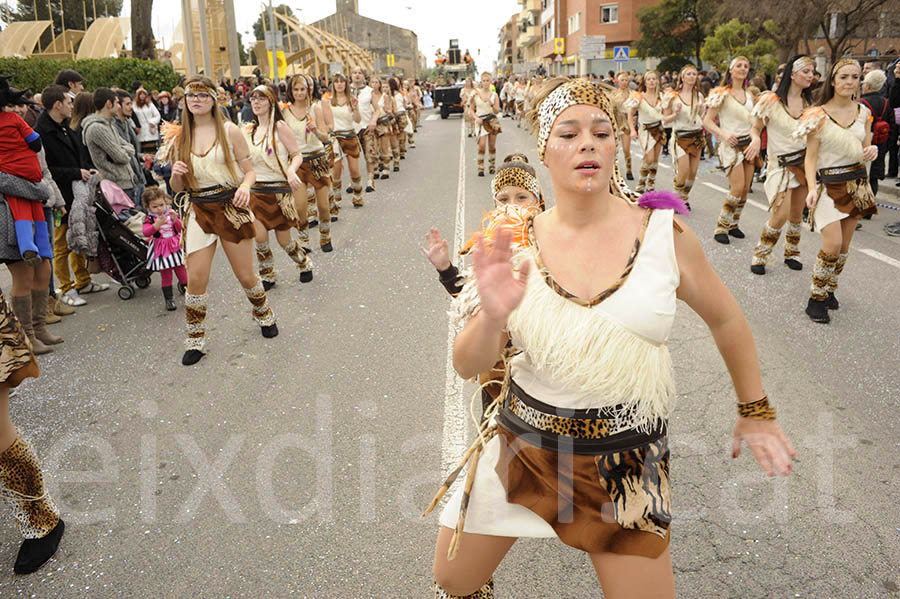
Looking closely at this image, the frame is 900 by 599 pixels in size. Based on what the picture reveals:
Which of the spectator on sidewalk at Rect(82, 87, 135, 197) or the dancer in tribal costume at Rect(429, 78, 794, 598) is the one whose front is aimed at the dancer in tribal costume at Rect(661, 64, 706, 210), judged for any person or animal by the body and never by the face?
the spectator on sidewalk

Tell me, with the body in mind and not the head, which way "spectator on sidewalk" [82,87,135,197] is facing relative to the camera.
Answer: to the viewer's right

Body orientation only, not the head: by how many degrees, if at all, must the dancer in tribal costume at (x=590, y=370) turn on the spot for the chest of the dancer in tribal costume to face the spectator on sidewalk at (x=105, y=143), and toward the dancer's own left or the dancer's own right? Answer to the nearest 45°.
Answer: approximately 135° to the dancer's own right

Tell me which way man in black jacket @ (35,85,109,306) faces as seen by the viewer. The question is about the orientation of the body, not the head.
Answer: to the viewer's right

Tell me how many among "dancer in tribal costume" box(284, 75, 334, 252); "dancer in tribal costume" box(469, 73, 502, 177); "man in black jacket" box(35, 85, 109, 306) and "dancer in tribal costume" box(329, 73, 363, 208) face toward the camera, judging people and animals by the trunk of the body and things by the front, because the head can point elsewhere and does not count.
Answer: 3

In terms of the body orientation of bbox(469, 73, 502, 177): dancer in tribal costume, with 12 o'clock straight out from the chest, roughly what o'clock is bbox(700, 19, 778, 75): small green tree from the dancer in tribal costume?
The small green tree is roughly at 7 o'clock from the dancer in tribal costume.

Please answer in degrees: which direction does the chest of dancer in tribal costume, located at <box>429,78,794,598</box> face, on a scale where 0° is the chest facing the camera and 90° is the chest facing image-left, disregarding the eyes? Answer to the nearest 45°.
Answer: approximately 0°

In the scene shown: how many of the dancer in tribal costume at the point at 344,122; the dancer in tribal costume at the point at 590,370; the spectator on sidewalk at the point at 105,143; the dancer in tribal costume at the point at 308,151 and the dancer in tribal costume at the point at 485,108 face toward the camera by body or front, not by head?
4
